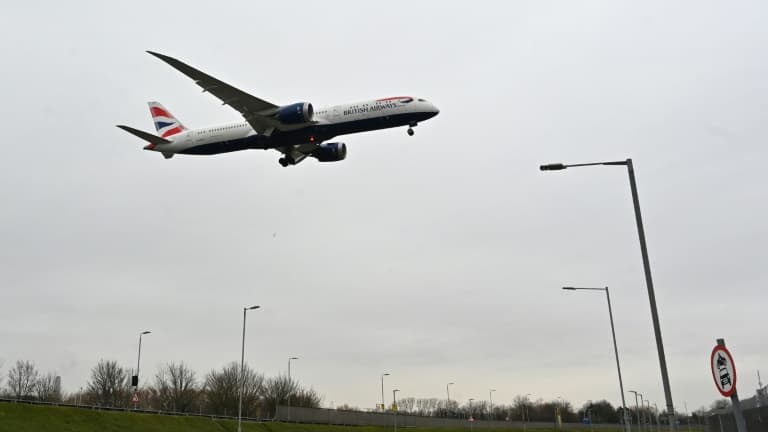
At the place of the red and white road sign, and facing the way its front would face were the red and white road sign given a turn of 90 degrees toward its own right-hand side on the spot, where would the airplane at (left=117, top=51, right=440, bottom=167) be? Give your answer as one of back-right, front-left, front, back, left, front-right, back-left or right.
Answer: front

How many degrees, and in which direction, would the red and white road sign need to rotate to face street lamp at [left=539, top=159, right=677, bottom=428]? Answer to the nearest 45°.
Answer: approximately 135° to its right

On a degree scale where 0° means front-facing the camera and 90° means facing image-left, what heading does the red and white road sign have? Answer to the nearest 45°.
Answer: approximately 45°
